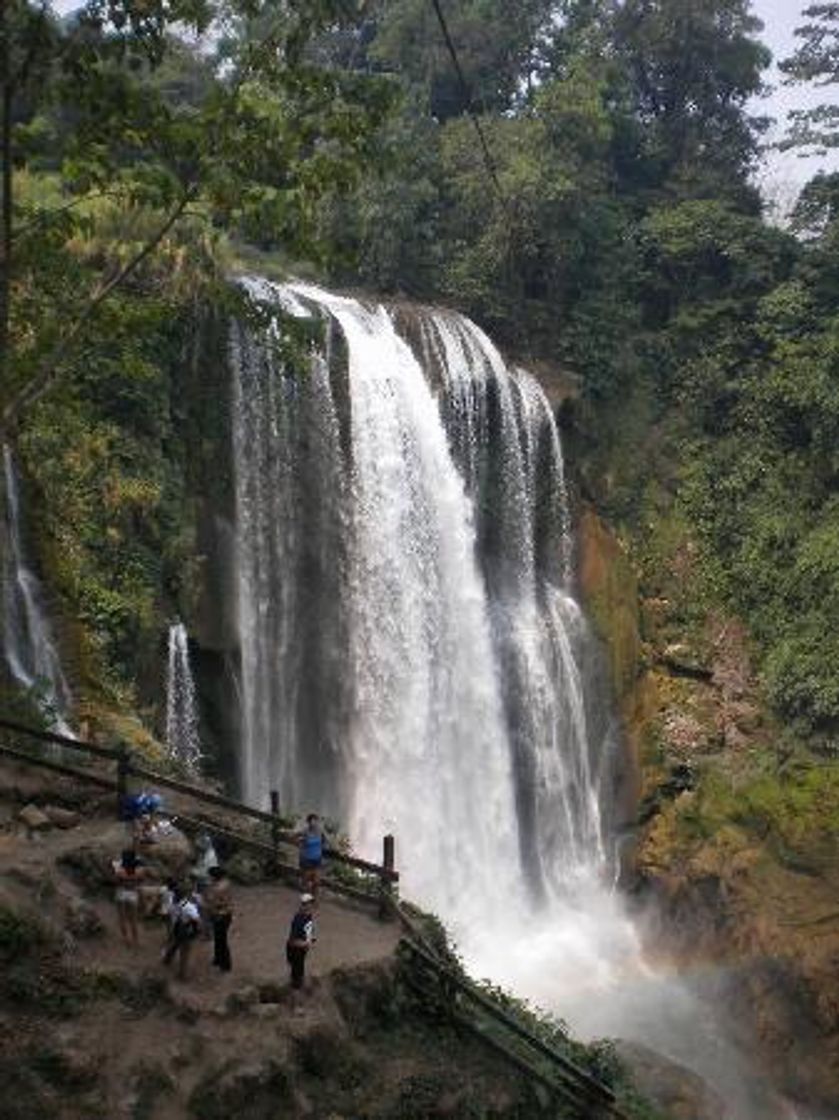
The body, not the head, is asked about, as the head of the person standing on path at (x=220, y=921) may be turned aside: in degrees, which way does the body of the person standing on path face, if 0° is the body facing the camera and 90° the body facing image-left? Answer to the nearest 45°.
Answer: approximately 180°

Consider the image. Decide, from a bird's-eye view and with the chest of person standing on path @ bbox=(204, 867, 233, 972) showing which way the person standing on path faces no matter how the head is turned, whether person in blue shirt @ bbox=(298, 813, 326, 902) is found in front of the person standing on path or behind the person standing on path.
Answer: in front

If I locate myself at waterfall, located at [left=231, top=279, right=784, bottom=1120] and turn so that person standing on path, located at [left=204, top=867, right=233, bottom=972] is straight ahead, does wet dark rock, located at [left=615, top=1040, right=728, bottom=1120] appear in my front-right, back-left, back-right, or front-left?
front-left

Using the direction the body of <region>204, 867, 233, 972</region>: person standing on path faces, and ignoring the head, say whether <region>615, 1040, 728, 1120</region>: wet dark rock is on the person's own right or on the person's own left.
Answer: on the person's own right

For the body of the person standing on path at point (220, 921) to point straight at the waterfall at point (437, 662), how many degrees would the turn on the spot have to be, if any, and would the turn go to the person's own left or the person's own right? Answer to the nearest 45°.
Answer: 0° — they already face it

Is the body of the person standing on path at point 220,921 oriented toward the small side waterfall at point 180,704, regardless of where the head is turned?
yes

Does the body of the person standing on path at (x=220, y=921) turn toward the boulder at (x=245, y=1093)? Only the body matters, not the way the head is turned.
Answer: no

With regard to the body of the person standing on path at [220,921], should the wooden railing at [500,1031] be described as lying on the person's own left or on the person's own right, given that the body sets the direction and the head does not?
on the person's own right

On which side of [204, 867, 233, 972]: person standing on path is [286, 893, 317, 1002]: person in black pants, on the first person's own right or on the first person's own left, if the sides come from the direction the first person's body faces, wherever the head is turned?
on the first person's own right
